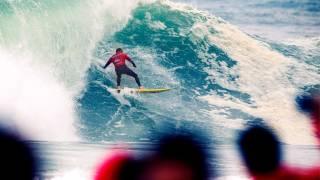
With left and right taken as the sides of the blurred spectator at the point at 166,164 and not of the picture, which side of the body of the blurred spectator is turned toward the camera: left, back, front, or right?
back

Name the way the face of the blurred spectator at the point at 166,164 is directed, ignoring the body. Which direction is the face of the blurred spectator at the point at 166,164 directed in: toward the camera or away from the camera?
away from the camera

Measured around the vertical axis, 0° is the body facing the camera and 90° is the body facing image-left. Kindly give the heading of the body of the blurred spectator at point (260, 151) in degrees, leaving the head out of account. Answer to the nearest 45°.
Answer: approximately 180°

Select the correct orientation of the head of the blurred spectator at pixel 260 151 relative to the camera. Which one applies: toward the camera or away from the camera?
away from the camera

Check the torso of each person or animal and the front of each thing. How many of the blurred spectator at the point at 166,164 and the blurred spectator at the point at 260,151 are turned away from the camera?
2
